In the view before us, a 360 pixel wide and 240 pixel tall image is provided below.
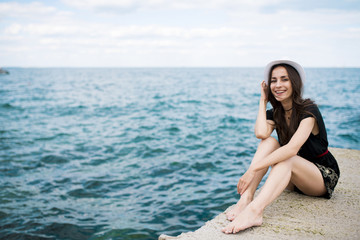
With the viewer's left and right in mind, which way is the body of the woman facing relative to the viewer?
facing the viewer and to the left of the viewer

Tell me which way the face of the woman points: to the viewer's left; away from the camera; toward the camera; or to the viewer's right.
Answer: toward the camera
